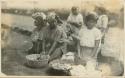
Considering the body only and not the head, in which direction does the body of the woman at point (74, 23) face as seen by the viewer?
toward the camera
